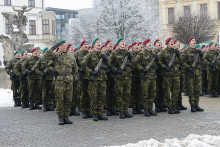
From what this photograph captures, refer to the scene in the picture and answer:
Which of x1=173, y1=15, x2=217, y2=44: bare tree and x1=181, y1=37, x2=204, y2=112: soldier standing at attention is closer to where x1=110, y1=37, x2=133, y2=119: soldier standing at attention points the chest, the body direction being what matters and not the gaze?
the soldier standing at attention

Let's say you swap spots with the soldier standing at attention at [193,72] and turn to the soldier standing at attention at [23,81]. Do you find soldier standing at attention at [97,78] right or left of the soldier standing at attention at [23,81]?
left

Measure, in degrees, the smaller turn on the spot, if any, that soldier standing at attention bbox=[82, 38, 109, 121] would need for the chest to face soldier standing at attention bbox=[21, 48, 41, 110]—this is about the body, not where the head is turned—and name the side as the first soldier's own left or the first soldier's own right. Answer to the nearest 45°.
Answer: approximately 180°

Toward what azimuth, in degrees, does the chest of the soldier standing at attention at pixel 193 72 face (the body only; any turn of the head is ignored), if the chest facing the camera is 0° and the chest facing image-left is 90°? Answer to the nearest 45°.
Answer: approximately 315°

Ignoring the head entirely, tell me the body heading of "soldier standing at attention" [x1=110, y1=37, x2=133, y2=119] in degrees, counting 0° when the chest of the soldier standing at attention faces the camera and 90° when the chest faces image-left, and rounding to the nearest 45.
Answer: approximately 315°

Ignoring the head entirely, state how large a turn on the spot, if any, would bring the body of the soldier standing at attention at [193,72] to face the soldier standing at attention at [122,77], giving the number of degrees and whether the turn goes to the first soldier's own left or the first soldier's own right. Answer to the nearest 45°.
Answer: approximately 90° to the first soldier's own right

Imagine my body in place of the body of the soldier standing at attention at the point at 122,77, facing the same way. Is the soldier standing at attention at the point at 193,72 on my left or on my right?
on my left

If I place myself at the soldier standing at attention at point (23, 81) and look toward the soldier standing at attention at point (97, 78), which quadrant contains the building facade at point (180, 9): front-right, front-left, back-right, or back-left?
back-left

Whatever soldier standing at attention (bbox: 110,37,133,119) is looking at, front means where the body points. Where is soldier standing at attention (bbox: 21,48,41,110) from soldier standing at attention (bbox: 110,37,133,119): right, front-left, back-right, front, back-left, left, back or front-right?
back
